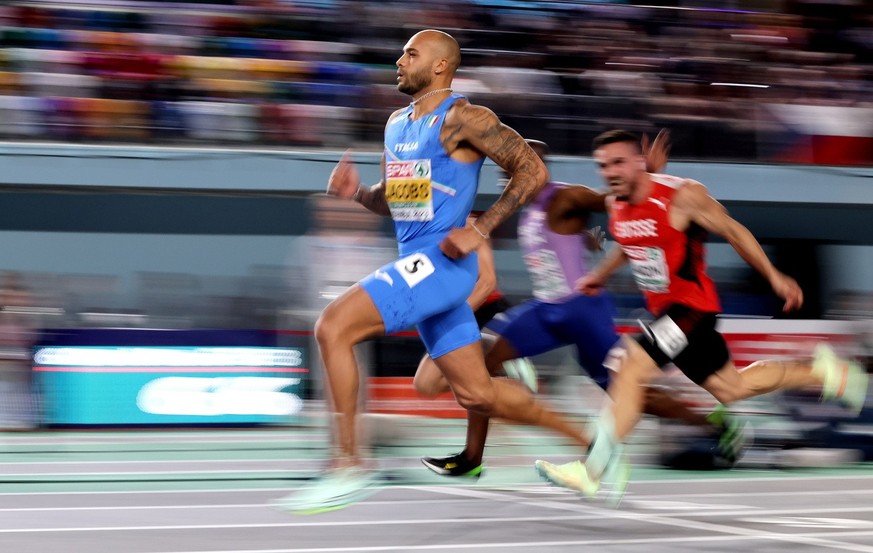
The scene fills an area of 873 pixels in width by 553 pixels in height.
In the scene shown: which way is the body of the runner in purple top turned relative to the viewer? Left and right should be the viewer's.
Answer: facing to the left of the viewer

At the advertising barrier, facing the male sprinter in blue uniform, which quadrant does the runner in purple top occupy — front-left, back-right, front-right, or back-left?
front-left

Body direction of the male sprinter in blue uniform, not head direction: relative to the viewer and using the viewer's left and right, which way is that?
facing the viewer and to the left of the viewer

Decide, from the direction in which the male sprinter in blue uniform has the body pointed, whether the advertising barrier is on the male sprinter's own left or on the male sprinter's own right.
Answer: on the male sprinter's own right

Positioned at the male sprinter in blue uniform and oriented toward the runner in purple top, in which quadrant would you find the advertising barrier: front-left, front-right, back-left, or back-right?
front-left

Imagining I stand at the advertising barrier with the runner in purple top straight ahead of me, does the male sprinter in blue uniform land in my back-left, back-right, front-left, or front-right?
front-right

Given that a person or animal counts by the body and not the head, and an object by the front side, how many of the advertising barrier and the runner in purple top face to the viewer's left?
1

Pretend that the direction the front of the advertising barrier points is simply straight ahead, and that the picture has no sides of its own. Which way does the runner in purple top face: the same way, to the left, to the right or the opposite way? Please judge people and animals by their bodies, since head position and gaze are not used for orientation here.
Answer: to the right

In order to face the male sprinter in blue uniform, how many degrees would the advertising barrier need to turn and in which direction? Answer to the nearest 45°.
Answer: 0° — it already faces them

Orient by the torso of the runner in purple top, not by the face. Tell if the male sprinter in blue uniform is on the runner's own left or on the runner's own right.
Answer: on the runner's own left

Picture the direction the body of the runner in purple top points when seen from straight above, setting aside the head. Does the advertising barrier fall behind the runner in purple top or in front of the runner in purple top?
in front

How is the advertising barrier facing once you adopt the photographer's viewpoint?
facing the viewer
